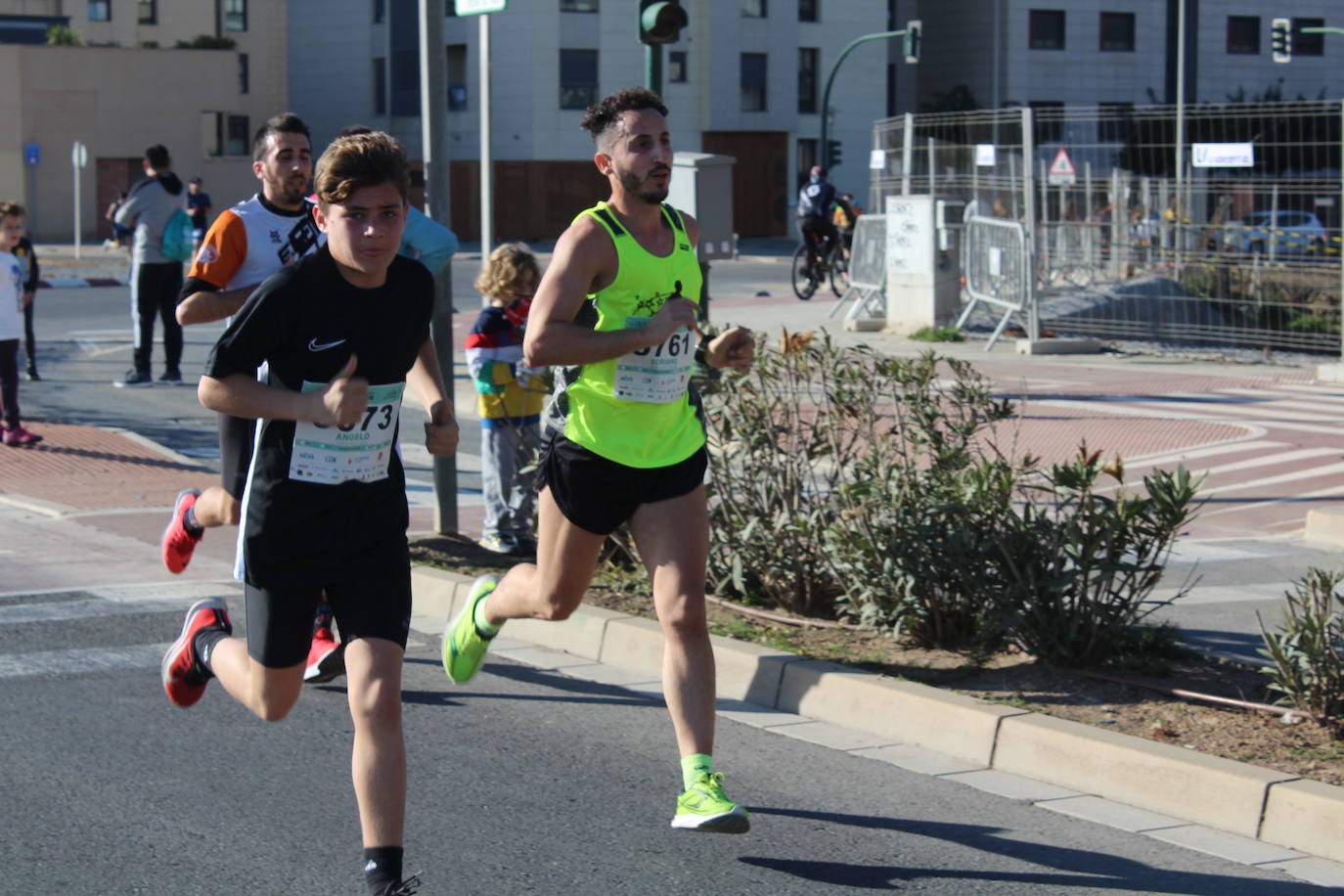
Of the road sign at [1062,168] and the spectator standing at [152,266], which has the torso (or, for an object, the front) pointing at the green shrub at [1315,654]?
the road sign

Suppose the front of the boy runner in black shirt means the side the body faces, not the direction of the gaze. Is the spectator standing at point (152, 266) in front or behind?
behind

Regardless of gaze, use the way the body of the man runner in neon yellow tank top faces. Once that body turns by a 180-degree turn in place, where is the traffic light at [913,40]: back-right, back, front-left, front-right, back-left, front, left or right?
front-right

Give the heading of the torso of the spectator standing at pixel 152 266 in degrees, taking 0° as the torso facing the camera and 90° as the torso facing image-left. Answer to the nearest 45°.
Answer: approximately 135°

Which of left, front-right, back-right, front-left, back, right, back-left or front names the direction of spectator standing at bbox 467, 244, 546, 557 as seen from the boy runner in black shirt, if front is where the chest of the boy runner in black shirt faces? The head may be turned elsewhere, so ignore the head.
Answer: back-left

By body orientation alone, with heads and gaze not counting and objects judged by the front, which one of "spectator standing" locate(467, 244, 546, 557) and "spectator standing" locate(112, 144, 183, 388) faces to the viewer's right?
"spectator standing" locate(467, 244, 546, 557)

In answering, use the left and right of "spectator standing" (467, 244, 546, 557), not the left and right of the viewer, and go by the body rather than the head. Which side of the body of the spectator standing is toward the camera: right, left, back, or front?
right
